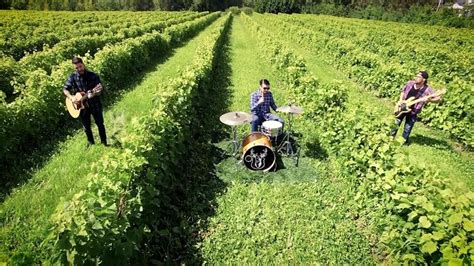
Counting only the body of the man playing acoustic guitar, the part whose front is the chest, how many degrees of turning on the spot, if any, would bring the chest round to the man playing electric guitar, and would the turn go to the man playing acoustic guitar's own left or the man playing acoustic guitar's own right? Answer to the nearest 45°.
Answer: approximately 45° to the man playing acoustic guitar's own left

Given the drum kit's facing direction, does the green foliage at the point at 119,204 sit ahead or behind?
ahead

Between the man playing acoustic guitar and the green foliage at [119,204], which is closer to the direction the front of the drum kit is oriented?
the green foliage

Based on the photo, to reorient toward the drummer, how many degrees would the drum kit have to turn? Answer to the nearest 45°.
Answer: approximately 180°

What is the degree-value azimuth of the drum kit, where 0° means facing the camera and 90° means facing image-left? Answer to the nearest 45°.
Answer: approximately 0°

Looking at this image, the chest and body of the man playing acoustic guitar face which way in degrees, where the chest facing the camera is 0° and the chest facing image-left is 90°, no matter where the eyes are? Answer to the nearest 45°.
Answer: approximately 0°

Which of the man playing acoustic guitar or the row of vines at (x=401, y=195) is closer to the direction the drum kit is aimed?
the row of vines

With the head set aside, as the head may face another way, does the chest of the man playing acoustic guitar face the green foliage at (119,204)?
yes

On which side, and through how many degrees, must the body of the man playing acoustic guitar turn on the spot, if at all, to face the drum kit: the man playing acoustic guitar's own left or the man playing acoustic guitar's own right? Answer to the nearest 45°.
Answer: approximately 45° to the man playing acoustic guitar's own left

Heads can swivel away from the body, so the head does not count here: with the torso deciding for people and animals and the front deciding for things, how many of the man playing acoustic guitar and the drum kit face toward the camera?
2
